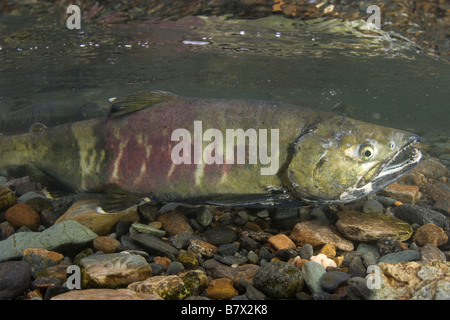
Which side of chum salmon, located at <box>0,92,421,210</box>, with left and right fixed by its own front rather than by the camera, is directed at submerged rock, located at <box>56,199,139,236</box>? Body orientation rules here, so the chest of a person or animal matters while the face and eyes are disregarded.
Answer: back

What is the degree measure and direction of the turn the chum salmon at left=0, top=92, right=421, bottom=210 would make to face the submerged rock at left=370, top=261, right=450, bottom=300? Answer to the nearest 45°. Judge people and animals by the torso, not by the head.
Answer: approximately 45° to its right

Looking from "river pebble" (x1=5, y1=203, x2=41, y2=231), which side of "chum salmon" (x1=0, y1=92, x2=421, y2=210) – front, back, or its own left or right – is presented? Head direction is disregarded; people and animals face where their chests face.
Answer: back

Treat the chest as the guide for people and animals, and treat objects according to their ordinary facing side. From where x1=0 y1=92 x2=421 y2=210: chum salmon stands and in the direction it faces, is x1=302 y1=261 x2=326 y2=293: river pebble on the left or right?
on its right

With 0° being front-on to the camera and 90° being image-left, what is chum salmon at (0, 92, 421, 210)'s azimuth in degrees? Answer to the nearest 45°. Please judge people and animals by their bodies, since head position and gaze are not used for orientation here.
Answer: approximately 270°

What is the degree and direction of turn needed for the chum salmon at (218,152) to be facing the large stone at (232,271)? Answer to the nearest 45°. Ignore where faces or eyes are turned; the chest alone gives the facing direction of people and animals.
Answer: approximately 90° to its right
